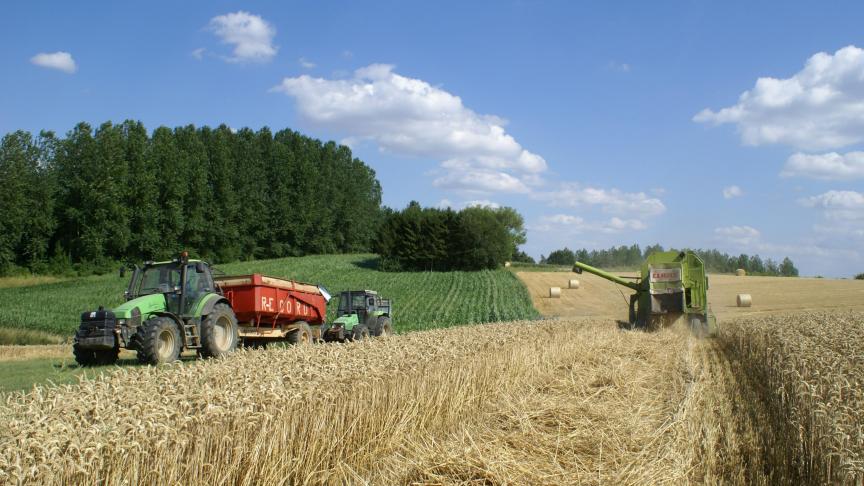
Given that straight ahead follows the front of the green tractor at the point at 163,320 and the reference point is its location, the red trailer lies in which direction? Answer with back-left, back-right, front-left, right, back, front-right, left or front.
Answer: back

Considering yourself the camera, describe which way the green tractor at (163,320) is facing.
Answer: facing the viewer and to the left of the viewer

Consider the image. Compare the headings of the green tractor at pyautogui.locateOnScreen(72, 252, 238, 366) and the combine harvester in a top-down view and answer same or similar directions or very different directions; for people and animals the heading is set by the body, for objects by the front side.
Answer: very different directions

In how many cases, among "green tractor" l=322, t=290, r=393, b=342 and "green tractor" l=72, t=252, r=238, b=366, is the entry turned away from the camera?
0

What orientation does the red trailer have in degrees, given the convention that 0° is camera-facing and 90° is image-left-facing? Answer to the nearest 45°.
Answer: approximately 45°

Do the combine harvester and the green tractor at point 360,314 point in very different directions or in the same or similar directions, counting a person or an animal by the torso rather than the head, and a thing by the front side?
very different directions

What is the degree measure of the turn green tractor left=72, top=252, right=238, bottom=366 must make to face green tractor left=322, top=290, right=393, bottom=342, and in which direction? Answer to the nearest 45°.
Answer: approximately 180°

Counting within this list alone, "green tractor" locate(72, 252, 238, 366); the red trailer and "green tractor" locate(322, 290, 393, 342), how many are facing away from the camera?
0
